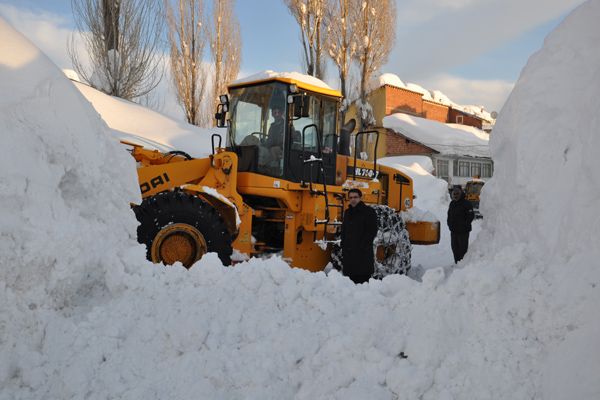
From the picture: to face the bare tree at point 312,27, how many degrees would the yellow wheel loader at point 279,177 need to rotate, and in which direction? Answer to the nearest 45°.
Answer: approximately 135° to its right

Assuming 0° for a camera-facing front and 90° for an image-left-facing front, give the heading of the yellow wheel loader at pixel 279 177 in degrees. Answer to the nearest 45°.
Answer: approximately 45°

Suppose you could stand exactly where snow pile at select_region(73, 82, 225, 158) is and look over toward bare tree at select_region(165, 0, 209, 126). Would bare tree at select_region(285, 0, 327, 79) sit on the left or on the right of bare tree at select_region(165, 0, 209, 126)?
right

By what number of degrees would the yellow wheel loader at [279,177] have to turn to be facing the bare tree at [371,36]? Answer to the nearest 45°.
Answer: approximately 135° to its right

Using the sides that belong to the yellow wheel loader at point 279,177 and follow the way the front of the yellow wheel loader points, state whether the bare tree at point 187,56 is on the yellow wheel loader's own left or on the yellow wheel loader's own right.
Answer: on the yellow wheel loader's own right

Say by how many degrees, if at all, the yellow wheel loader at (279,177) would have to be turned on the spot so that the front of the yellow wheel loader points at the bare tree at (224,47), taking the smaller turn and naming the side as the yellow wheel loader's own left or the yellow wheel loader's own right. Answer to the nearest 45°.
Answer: approximately 135° to the yellow wheel loader's own right

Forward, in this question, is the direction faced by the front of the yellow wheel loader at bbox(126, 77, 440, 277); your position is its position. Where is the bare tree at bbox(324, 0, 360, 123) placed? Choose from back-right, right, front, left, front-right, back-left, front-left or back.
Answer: back-right
